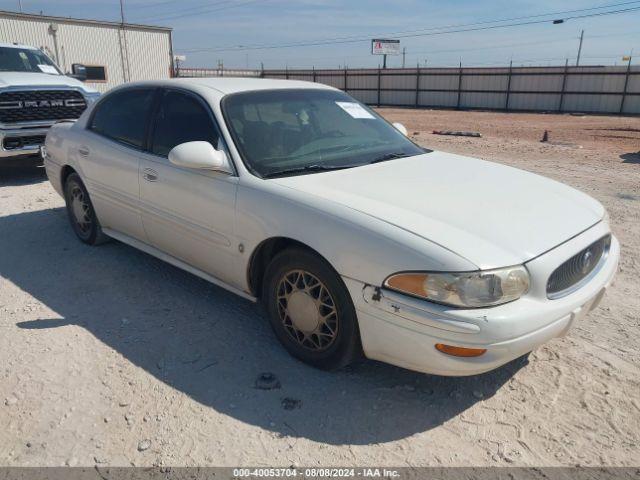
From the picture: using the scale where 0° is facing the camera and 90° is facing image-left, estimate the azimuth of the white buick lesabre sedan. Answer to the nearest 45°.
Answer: approximately 315°

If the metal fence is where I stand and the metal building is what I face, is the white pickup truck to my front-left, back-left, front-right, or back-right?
front-left

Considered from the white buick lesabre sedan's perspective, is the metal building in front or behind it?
behind

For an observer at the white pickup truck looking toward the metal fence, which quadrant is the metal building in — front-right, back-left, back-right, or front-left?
front-left

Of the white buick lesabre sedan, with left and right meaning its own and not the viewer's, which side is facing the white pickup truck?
back

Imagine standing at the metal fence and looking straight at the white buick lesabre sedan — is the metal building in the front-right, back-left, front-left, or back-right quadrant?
front-right

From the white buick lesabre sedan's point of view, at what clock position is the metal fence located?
The metal fence is roughly at 8 o'clock from the white buick lesabre sedan.
